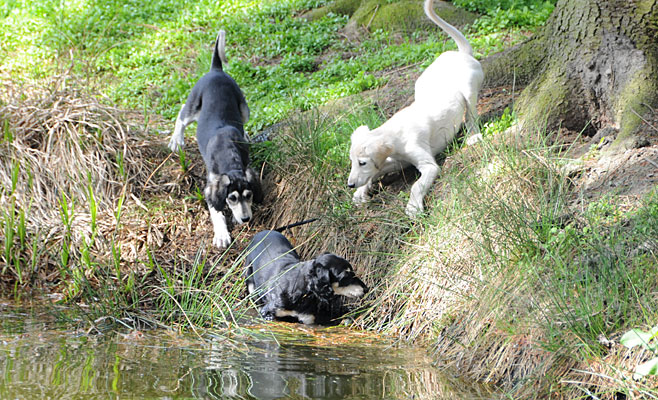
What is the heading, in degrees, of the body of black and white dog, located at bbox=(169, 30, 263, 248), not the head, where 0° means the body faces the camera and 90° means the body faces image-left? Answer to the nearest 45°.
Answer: approximately 0°

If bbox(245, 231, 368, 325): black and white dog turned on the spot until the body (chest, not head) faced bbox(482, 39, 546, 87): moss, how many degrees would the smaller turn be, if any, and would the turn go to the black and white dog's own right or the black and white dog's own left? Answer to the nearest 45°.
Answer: approximately 90° to the black and white dog's own left

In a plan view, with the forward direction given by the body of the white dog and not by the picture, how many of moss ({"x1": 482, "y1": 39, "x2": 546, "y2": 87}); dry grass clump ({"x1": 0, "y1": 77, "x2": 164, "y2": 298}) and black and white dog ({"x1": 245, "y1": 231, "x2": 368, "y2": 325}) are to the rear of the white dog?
1

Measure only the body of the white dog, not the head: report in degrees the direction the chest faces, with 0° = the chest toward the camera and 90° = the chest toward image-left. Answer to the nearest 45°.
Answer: approximately 45°

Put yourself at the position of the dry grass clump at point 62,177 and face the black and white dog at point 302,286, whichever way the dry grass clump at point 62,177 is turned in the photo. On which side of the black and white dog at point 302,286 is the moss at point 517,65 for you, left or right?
left

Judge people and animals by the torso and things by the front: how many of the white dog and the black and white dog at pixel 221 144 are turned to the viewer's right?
0

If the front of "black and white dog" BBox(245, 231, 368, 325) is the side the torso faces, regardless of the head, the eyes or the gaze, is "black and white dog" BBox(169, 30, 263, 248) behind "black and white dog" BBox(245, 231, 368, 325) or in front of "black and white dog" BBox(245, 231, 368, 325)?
behind

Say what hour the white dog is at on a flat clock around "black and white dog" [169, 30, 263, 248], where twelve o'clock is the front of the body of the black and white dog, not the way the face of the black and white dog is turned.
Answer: The white dog is roughly at 10 o'clock from the black and white dog.

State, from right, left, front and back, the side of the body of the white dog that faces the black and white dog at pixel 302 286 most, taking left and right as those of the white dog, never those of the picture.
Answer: front

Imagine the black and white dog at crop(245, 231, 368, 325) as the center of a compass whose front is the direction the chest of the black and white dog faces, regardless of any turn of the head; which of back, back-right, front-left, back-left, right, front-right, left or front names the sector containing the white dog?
left

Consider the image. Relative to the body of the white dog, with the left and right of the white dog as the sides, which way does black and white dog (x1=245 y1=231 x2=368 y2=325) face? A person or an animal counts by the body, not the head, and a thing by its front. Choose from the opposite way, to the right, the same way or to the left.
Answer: to the left

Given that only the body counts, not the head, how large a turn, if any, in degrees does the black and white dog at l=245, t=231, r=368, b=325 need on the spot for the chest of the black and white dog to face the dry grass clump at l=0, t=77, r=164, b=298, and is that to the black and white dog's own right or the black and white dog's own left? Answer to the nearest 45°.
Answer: approximately 180°

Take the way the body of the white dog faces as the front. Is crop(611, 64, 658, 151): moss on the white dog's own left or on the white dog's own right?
on the white dog's own left

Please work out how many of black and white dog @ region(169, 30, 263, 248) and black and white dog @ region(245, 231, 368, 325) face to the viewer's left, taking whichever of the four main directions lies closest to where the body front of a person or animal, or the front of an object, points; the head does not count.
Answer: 0

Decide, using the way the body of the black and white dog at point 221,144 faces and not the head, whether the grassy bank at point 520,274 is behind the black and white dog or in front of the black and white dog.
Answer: in front

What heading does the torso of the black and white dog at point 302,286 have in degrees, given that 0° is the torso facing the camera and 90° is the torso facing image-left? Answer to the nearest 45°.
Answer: approximately 315°

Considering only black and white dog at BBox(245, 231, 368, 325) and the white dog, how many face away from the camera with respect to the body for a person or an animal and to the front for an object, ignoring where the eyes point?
0
